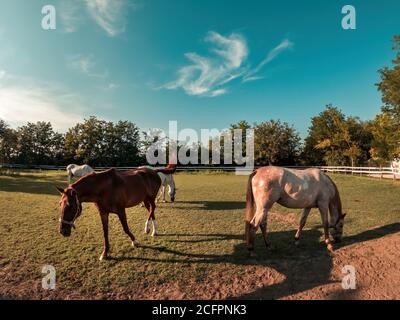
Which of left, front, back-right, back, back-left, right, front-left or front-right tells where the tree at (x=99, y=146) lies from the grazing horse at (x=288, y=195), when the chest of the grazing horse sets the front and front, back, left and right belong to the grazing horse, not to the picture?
back-left

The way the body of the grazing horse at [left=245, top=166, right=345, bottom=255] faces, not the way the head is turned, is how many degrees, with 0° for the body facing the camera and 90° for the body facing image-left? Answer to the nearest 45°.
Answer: approximately 270°

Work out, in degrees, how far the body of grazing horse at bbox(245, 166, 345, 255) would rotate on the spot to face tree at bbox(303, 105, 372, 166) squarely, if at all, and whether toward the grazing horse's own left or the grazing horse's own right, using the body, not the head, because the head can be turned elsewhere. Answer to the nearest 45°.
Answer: approximately 90° to the grazing horse's own left

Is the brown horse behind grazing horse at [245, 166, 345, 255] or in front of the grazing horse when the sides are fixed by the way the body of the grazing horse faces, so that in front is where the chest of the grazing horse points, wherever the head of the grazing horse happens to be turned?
behind

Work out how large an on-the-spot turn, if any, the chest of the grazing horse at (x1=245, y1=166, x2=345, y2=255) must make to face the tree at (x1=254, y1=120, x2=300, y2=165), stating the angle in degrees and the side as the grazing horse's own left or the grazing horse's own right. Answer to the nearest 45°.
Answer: approximately 90° to the grazing horse's own left

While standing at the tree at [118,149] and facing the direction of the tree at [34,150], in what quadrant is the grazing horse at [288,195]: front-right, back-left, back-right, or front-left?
back-left
